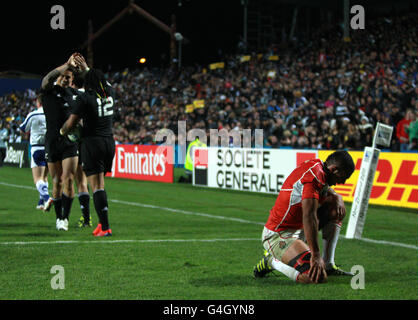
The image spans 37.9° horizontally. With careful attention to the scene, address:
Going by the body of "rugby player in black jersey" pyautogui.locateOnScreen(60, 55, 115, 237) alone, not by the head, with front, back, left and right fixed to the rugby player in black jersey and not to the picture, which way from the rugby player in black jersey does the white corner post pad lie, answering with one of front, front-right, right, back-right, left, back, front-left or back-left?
back-right

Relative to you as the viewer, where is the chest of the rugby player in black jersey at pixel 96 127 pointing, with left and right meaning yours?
facing away from the viewer and to the left of the viewer

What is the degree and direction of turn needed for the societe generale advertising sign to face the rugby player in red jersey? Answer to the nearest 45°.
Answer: approximately 45° to its left

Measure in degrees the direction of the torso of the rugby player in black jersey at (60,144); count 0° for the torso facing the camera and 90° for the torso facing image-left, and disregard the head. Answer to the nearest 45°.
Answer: approximately 315°

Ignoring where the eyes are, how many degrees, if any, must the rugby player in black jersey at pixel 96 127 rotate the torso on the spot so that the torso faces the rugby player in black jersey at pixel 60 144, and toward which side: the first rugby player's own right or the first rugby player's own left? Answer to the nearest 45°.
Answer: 0° — they already face them

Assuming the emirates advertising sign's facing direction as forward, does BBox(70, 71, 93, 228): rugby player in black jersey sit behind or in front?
in front

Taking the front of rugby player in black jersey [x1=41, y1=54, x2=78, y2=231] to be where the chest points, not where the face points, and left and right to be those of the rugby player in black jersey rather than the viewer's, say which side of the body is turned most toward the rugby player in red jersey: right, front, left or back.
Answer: front
